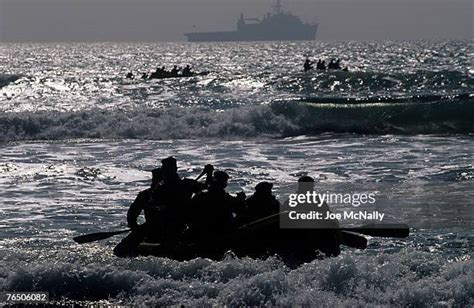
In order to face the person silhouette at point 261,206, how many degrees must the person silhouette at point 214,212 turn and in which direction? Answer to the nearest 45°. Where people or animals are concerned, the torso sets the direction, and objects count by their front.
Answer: approximately 45° to its right

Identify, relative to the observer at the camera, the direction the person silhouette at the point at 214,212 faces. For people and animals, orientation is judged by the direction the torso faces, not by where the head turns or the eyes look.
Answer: facing away from the viewer and to the right of the viewer

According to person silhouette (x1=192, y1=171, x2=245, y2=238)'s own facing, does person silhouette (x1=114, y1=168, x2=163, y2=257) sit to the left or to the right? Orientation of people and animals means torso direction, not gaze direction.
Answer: on its left
